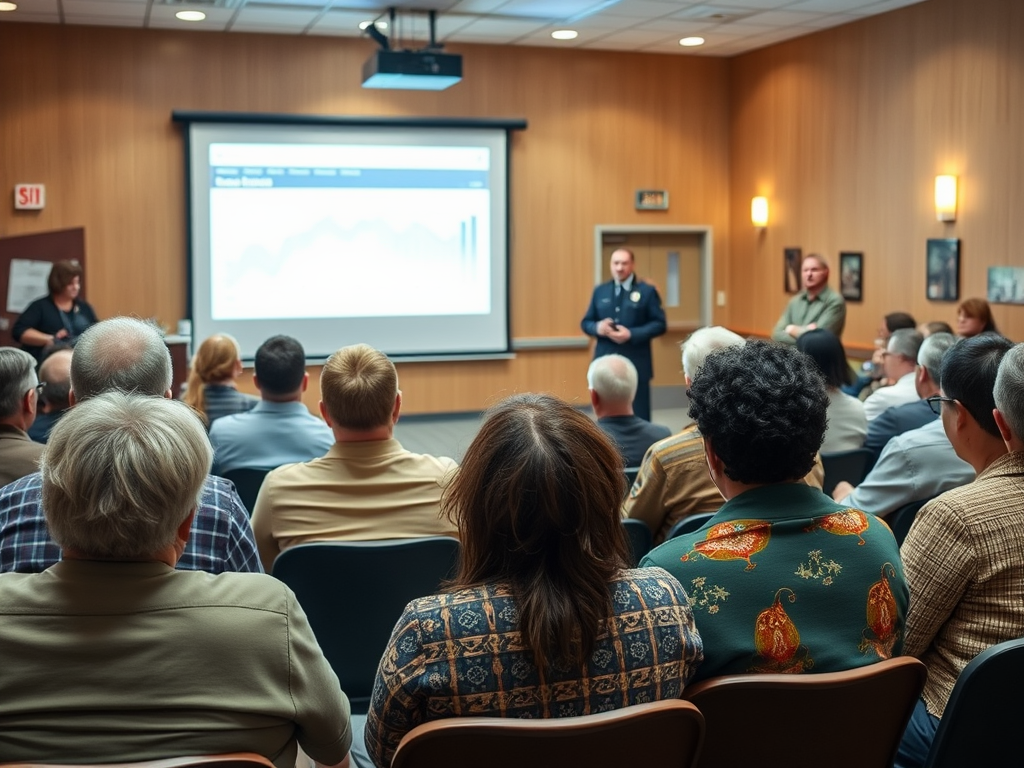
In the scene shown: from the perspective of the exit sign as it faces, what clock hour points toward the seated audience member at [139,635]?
The seated audience member is roughly at 12 o'clock from the exit sign.

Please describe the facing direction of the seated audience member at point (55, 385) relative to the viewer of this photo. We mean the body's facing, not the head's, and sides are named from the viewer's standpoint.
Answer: facing away from the viewer

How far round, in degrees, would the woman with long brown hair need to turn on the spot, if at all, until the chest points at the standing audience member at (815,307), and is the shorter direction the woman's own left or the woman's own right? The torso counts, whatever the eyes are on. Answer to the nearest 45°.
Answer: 0° — they already face them

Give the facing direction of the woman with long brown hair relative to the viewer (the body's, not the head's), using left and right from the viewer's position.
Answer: facing away from the viewer

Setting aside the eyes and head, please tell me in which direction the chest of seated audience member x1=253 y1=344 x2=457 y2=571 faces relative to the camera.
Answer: away from the camera

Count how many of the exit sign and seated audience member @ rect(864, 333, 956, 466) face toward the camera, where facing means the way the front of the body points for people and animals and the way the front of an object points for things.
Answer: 1

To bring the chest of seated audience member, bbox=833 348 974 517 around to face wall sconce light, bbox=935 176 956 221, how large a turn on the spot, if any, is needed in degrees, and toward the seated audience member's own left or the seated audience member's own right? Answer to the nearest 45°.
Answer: approximately 45° to the seated audience member's own right

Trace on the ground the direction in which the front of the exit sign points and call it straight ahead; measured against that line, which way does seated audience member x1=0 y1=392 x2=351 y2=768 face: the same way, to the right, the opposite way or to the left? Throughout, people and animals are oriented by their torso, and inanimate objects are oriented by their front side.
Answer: the opposite way
